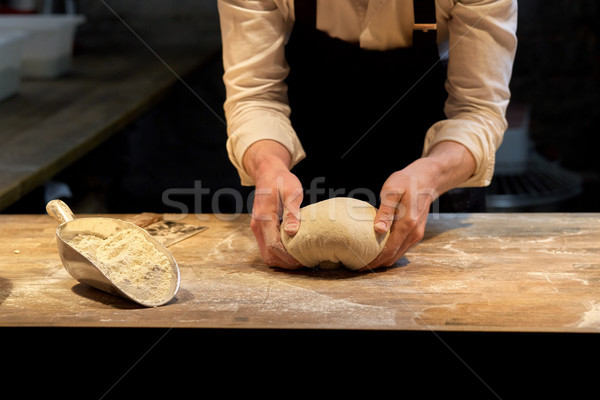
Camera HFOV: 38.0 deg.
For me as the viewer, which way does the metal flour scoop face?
facing the viewer and to the right of the viewer

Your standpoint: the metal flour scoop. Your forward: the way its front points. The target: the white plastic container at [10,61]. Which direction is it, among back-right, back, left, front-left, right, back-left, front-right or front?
back-left

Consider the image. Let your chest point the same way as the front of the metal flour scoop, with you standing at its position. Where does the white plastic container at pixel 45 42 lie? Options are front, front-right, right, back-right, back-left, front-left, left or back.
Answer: back-left
